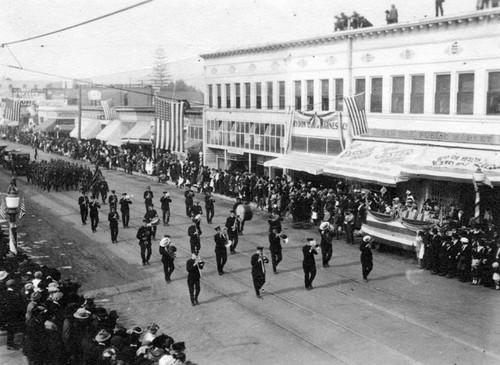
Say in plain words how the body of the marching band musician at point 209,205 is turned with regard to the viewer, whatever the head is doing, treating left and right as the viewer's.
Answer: facing the viewer and to the right of the viewer

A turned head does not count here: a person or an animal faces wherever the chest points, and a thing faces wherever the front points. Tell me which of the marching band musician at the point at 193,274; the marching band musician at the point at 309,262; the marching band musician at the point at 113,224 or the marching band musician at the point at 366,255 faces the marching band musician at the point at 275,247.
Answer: the marching band musician at the point at 113,224

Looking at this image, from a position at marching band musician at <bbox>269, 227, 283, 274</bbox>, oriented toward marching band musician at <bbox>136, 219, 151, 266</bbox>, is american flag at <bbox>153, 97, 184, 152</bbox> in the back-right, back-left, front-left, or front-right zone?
front-right

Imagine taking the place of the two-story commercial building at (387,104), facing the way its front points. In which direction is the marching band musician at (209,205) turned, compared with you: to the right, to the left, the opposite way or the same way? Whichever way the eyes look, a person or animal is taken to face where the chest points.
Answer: to the left

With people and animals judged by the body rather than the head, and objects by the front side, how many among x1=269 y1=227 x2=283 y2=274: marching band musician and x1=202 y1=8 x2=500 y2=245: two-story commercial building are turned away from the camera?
0

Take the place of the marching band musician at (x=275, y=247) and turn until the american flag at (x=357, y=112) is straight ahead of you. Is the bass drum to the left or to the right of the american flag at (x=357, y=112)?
left

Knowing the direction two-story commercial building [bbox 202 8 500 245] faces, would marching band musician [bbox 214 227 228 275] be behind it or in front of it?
in front

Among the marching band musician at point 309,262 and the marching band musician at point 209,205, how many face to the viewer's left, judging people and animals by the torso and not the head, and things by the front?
0

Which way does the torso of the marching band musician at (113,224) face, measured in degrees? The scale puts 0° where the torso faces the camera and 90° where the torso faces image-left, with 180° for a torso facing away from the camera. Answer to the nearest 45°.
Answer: approximately 315°

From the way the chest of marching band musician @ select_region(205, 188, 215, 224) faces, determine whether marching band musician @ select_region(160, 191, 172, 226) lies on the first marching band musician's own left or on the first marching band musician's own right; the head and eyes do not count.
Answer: on the first marching band musician's own right

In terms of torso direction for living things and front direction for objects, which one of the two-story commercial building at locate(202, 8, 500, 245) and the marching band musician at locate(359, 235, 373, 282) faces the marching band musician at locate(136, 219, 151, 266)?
the two-story commercial building

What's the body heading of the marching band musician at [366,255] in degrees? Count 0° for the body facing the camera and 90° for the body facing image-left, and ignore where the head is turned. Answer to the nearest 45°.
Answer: approximately 315°
